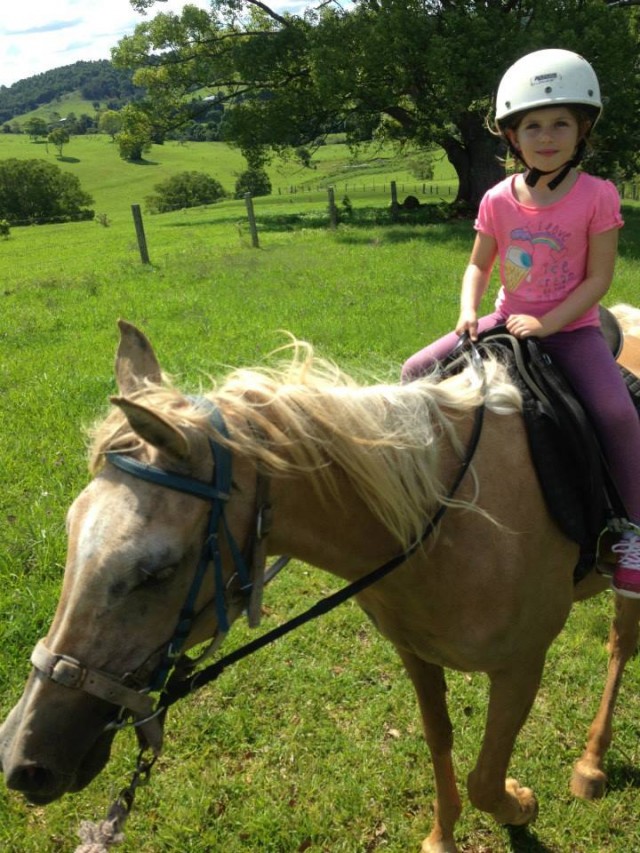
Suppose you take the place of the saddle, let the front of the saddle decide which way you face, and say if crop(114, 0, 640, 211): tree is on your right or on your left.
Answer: on your right

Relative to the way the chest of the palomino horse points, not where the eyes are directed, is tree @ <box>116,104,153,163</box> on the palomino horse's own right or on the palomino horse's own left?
on the palomino horse's own right

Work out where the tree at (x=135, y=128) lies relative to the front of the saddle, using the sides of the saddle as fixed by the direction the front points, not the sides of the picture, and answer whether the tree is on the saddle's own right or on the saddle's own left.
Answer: on the saddle's own right

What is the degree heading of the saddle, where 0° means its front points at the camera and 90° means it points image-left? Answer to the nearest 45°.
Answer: approximately 45°

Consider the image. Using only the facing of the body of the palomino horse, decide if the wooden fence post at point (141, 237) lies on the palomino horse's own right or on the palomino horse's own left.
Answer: on the palomino horse's own right

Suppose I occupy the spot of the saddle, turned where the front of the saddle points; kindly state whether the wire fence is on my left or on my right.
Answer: on my right

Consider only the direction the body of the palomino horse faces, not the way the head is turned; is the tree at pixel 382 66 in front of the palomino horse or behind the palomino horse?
behind

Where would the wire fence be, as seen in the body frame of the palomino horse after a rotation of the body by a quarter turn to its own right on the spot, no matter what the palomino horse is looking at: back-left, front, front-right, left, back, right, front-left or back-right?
front-right

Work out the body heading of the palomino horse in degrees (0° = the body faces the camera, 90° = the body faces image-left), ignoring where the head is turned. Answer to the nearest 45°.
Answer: approximately 45°
